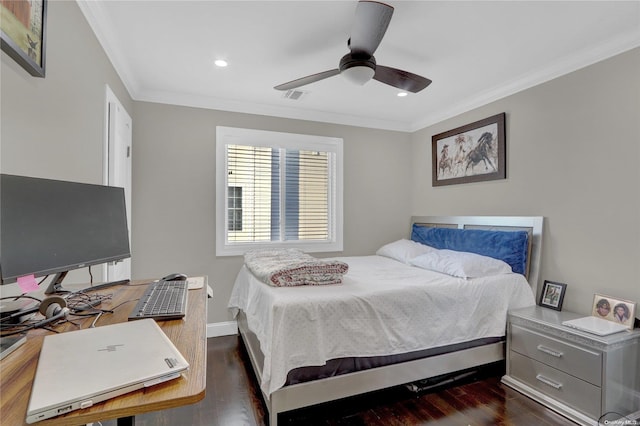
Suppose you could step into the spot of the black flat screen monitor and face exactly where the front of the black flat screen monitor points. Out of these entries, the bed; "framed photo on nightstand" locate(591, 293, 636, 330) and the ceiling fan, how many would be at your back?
0

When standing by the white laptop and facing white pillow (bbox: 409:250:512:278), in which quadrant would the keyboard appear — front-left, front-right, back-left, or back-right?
front-left

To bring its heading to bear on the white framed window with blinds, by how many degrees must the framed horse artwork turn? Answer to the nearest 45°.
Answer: approximately 45° to its right

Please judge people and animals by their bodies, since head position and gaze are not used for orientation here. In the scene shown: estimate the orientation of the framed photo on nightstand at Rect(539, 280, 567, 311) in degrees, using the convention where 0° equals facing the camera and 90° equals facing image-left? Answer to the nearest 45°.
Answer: approximately 45°

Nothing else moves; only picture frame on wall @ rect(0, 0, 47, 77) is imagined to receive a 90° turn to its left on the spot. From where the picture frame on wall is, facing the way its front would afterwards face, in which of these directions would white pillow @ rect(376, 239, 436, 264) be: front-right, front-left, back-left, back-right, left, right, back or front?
front-right

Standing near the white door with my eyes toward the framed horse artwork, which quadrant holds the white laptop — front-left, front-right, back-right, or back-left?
front-right

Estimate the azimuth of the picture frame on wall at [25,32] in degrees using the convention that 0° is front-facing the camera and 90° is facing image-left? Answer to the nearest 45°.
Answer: approximately 315°

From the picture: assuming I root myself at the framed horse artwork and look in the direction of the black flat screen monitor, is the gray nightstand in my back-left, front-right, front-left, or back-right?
front-left

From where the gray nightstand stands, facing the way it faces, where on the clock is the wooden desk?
The wooden desk is roughly at 11 o'clock from the gray nightstand.

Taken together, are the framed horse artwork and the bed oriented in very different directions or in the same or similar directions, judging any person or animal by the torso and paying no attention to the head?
same or similar directions

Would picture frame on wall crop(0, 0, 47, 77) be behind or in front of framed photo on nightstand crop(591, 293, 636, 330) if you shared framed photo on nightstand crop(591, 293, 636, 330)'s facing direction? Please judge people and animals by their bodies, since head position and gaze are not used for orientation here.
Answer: in front

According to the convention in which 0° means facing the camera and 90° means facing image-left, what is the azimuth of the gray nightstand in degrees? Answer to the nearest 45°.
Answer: approximately 45°

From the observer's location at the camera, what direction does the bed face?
facing the viewer and to the left of the viewer

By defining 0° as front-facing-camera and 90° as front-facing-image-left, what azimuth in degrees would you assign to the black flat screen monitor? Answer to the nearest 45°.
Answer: approximately 315°

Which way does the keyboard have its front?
to the viewer's right
